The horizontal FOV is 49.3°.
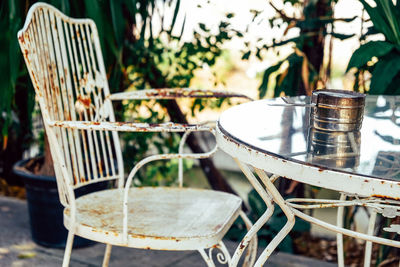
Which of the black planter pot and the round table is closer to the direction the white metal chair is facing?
the round table

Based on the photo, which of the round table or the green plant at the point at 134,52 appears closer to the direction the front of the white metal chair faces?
the round table

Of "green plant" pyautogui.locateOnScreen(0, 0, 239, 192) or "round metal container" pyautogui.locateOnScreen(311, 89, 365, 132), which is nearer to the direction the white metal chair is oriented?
the round metal container

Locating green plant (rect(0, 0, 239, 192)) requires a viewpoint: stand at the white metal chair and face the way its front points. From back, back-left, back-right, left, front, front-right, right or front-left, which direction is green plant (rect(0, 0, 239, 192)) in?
left

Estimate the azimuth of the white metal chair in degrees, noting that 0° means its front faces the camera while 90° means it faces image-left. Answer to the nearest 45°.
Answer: approximately 270°
